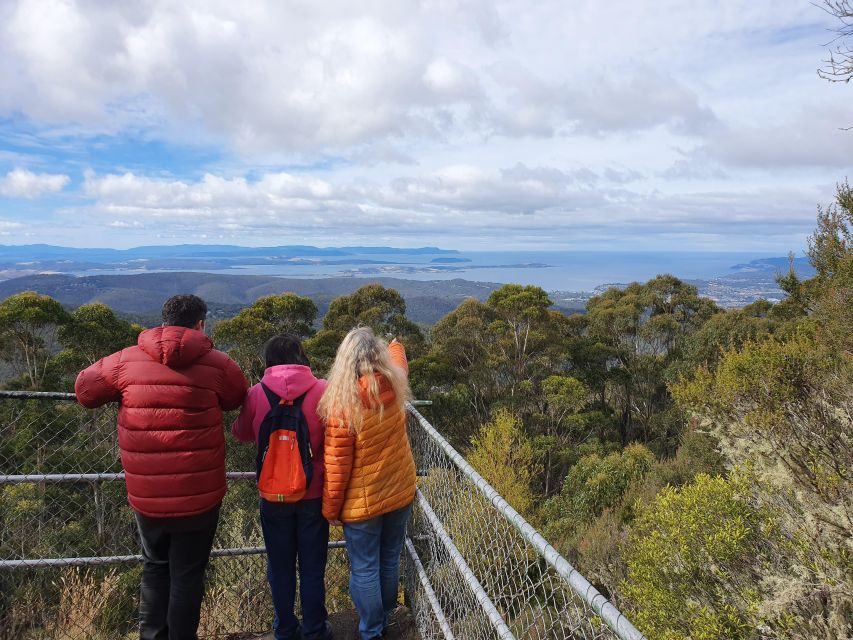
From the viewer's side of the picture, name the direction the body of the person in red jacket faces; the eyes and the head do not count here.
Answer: away from the camera

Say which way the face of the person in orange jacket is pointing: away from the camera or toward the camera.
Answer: away from the camera

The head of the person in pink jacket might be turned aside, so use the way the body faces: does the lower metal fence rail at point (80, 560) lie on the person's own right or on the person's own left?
on the person's own left

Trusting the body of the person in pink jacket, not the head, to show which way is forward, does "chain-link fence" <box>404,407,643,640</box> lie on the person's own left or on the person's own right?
on the person's own right

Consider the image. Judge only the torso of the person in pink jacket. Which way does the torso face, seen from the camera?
away from the camera

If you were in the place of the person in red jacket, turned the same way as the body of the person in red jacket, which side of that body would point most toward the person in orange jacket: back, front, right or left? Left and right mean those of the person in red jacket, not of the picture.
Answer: right

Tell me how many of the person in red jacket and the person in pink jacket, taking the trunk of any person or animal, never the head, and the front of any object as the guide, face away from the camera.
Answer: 2

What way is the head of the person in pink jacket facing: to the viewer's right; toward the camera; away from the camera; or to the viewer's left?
away from the camera
